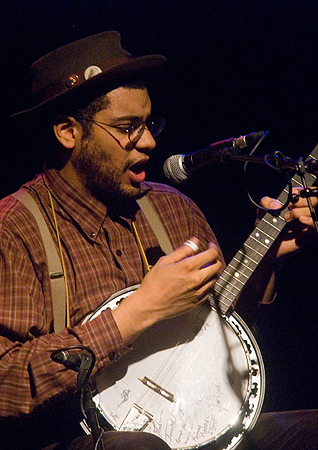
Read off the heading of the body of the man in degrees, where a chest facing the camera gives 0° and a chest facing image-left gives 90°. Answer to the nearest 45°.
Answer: approximately 315°

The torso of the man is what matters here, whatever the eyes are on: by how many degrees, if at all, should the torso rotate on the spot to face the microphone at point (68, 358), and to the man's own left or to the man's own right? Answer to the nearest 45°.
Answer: approximately 45° to the man's own right

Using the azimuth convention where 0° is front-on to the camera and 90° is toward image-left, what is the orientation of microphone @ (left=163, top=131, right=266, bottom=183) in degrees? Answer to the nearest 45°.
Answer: approximately 90°

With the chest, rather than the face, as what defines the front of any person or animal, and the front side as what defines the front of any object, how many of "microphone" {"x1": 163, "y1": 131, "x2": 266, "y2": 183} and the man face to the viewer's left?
1

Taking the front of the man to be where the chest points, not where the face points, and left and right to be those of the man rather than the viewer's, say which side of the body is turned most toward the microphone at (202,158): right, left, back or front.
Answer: front

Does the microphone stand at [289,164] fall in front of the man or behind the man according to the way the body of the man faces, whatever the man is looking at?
in front

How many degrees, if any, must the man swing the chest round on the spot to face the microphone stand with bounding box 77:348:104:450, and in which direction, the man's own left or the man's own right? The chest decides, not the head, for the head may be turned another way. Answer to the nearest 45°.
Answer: approximately 45° to the man's own right
